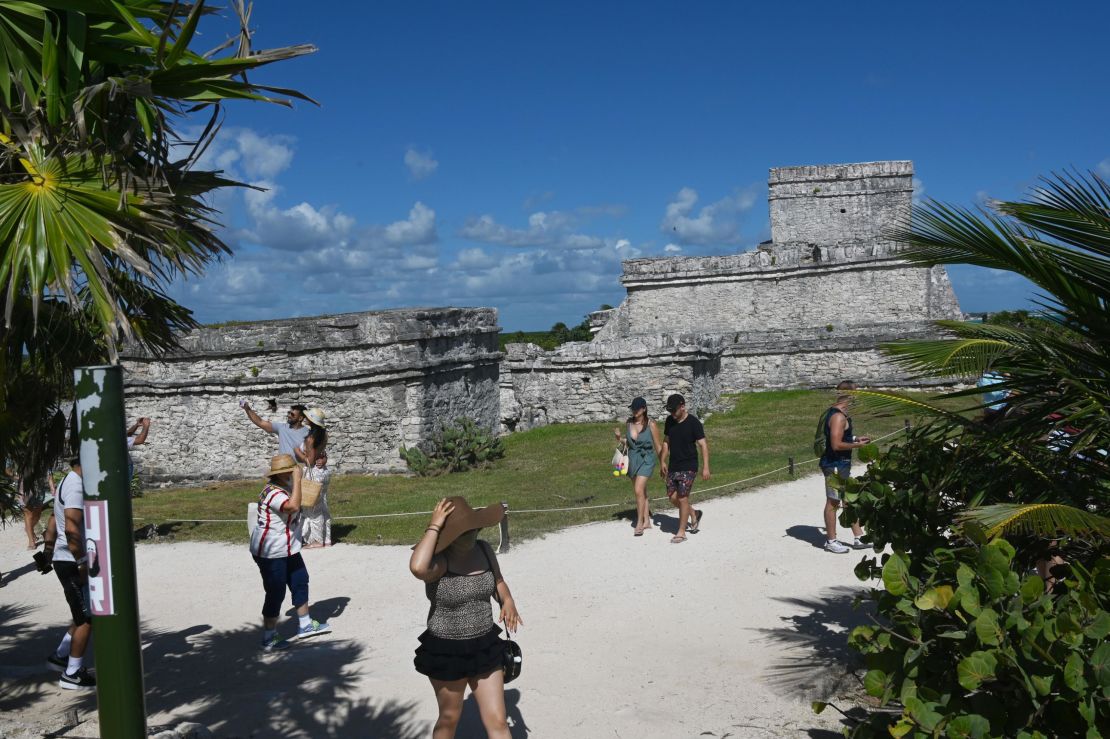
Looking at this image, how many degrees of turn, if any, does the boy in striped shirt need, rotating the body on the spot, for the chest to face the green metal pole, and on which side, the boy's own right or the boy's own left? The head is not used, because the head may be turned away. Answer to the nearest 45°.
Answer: approximately 90° to the boy's own right

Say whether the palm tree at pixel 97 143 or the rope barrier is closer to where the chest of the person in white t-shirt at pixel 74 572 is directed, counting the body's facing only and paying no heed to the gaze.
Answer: the rope barrier

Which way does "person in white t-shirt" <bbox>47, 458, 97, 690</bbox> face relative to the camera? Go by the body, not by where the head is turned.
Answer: to the viewer's right

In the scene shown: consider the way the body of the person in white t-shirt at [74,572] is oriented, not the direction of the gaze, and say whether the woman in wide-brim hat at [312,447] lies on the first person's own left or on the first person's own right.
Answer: on the first person's own left

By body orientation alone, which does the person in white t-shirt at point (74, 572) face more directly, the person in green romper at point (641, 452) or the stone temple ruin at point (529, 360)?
the person in green romper

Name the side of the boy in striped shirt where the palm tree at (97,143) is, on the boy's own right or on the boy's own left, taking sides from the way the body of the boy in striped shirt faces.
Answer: on the boy's own right
